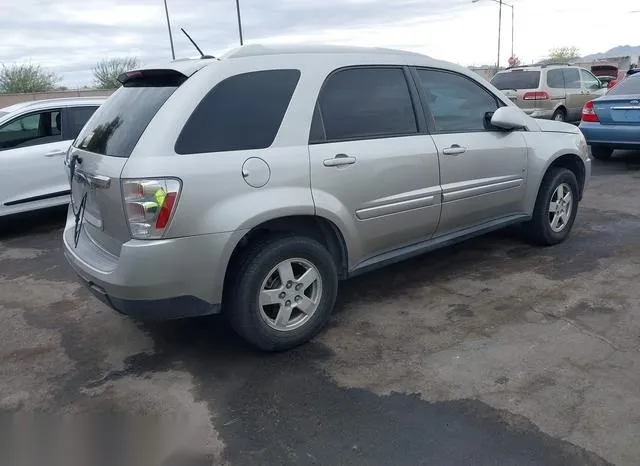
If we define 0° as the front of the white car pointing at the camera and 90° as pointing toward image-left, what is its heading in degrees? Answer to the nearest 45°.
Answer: approximately 45°

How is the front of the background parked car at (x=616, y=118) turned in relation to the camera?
facing away from the viewer

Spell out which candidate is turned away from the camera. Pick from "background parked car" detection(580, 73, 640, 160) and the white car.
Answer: the background parked car

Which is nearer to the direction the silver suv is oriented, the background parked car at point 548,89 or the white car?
the background parked car

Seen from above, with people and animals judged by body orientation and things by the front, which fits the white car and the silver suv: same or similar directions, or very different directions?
very different directions

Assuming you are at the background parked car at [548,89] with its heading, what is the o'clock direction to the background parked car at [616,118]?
the background parked car at [616,118] is roughly at 4 o'clock from the background parked car at [548,89].

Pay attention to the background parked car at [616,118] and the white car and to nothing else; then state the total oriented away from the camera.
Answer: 1

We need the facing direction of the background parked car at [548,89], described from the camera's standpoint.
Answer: facing away from the viewer and to the right of the viewer

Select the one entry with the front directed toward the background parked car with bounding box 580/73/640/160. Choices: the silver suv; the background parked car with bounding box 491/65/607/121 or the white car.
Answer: the silver suv

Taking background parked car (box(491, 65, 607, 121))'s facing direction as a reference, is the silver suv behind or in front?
behind

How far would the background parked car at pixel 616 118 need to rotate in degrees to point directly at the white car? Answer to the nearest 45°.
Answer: approximately 135° to its left

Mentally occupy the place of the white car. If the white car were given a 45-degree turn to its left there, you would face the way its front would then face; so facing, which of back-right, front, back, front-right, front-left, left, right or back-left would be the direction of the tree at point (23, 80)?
back

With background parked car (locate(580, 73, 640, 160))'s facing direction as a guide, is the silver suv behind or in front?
behind

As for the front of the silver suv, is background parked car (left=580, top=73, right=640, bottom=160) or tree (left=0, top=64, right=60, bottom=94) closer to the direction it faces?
the background parked car

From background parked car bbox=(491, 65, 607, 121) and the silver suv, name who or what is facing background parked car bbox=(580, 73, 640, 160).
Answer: the silver suv

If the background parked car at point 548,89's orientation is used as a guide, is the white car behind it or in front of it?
behind
